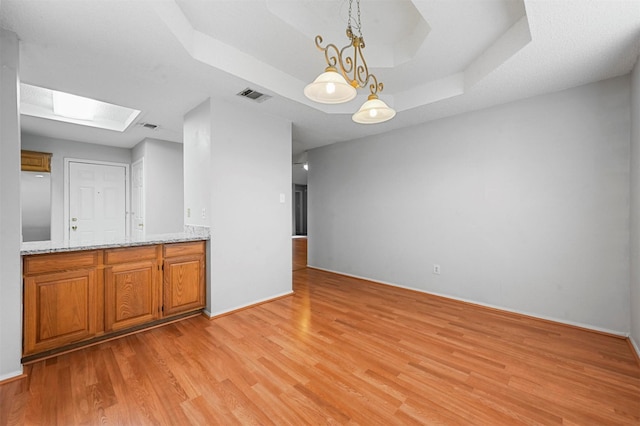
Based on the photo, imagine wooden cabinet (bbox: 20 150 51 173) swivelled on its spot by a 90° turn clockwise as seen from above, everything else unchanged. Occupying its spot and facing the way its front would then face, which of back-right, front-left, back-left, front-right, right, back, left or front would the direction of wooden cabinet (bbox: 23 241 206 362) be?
left

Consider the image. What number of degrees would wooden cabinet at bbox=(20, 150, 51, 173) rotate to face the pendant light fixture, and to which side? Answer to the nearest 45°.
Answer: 0° — it already faces it

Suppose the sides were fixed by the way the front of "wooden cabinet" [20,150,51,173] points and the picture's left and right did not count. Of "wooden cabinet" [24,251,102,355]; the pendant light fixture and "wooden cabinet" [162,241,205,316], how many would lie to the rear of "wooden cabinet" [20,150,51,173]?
0

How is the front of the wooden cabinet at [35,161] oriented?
toward the camera

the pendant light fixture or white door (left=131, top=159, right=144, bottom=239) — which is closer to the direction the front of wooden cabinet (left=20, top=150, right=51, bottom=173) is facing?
the pendant light fixture

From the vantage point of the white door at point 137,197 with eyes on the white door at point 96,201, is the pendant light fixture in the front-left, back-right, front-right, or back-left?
back-left

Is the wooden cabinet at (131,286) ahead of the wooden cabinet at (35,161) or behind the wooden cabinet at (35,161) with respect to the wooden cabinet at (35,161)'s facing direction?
ahead

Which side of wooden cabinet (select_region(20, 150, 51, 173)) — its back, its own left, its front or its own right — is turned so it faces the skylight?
front

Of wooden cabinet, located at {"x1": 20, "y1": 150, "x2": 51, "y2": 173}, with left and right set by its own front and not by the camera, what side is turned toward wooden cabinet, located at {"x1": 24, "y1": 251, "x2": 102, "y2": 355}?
front

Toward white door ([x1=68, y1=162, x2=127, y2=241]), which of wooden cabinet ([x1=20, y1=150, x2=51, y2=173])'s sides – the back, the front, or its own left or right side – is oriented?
left

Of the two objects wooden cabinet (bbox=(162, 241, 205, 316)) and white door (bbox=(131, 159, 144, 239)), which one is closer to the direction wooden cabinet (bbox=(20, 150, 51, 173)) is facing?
the wooden cabinet

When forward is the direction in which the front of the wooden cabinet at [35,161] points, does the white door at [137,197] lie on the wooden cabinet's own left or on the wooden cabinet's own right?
on the wooden cabinet's own left
